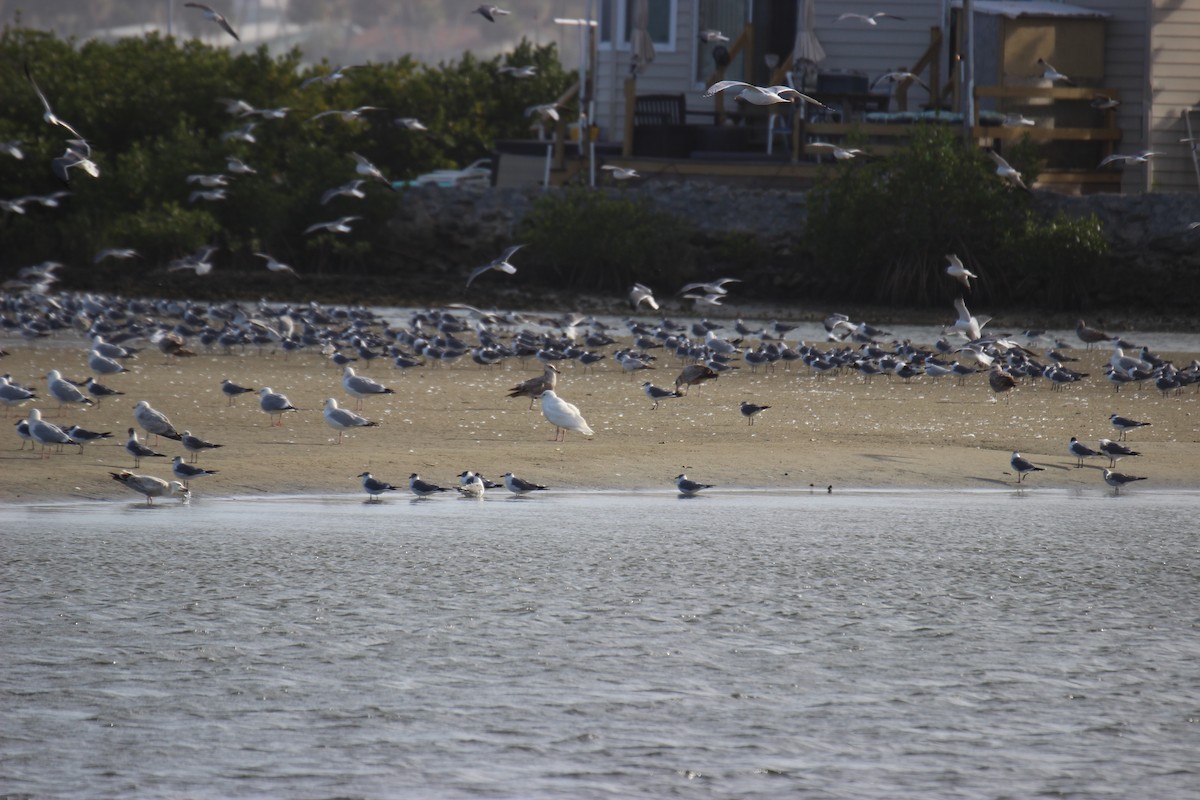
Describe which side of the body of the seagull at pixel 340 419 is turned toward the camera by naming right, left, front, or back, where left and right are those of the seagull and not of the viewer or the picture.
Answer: left

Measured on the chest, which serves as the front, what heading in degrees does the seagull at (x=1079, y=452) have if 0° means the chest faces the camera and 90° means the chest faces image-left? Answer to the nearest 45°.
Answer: approximately 90°

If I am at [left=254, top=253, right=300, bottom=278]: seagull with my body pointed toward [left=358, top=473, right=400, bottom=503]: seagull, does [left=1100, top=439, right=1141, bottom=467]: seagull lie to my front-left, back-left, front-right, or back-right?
front-left

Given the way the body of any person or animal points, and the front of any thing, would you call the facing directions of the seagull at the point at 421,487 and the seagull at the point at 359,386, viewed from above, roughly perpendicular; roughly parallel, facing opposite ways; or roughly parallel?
roughly parallel

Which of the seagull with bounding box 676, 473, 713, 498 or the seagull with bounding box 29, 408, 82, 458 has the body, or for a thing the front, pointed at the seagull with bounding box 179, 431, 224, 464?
the seagull with bounding box 676, 473, 713, 498

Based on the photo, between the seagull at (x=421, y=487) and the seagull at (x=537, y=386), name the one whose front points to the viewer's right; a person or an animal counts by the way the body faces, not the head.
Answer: the seagull at (x=537, y=386)

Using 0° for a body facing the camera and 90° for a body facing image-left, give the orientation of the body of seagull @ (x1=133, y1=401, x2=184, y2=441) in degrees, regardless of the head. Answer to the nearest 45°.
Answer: approximately 90°

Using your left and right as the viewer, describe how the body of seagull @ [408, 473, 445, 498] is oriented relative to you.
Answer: facing to the left of the viewer

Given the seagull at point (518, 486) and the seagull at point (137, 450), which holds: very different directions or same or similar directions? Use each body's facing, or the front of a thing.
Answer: same or similar directions

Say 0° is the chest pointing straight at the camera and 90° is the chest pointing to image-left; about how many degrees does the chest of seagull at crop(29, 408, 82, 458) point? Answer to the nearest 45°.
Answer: approximately 90°

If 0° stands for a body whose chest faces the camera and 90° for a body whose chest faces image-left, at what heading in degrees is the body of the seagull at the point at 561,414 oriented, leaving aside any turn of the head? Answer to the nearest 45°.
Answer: approximately 90°

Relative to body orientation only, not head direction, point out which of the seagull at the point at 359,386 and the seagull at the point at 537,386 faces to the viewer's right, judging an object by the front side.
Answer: the seagull at the point at 537,386
